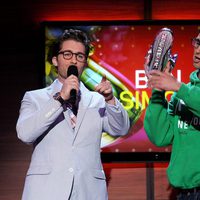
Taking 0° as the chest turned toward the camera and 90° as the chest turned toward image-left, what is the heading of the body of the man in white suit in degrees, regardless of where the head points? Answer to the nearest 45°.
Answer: approximately 0°
